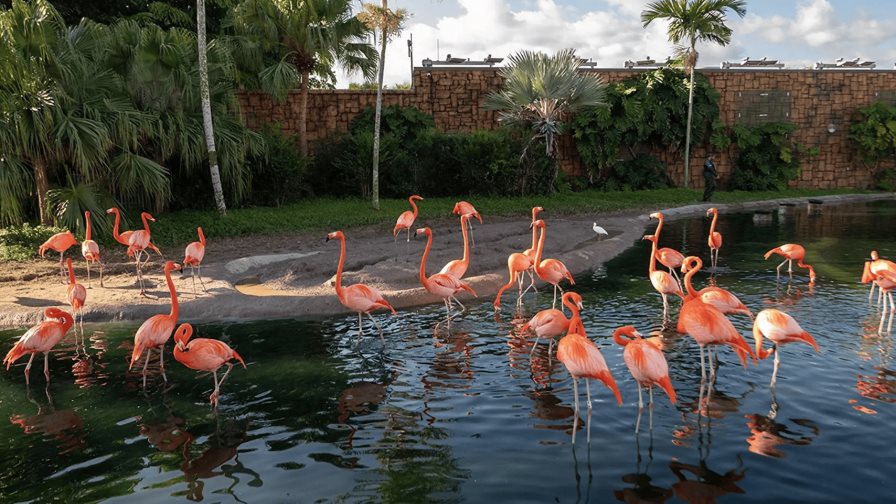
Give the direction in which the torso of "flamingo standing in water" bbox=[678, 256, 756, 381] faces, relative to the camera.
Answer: to the viewer's left

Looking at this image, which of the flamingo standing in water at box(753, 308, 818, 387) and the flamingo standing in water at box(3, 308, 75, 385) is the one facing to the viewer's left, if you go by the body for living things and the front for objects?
the flamingo standing in water at box(753, 308, 818, 387)

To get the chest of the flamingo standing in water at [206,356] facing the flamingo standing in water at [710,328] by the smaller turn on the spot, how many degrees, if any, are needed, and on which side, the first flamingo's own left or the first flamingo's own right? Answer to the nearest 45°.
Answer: approximately 135° to the first flamingo's own left

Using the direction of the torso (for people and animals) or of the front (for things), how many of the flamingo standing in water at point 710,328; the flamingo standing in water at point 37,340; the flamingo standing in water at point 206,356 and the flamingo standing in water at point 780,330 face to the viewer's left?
3

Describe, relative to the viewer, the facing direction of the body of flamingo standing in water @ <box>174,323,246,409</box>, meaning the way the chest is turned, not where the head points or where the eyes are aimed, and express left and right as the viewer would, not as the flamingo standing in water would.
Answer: facing to the left of the viewer

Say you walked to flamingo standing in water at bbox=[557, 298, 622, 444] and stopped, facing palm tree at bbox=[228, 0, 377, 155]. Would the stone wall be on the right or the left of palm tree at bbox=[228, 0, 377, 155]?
right

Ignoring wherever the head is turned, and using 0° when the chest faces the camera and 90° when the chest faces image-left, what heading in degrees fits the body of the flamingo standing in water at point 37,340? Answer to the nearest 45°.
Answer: approximately 270°

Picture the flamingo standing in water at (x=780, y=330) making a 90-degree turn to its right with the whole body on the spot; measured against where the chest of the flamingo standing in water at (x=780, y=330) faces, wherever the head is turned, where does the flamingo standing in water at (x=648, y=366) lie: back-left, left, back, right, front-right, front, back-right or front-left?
back-left

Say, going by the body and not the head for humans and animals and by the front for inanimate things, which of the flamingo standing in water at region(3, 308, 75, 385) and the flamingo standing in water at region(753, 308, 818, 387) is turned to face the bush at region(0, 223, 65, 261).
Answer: the flamingo standing in water at region(753, 308, 818, 387)

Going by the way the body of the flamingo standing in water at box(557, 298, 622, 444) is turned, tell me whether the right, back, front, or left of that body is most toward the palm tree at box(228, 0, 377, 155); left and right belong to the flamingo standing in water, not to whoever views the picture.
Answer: front

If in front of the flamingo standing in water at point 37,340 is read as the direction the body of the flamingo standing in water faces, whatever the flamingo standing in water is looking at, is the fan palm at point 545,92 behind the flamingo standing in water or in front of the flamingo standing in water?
in front

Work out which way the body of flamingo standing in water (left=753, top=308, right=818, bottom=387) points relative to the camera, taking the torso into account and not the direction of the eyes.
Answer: to the viewer's left

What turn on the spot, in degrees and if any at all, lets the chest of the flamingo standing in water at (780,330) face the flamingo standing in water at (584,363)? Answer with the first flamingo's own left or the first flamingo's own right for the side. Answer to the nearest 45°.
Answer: approximately 45° to the first flamingo's own left

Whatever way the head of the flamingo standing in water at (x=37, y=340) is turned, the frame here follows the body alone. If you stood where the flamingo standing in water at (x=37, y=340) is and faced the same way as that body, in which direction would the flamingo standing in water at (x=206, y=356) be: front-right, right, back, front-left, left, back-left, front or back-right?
front-right

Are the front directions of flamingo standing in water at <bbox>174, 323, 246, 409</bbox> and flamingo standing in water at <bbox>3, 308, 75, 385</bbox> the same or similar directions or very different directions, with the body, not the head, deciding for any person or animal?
very different directions
